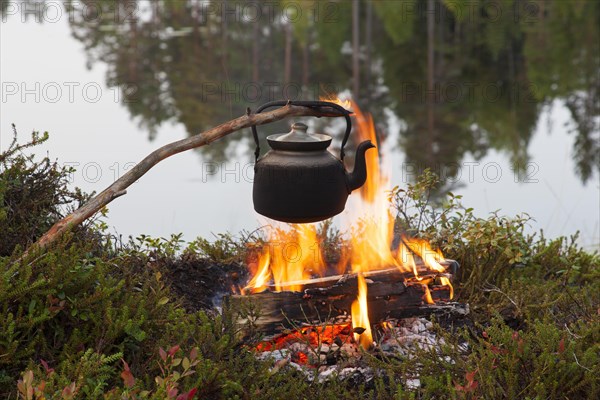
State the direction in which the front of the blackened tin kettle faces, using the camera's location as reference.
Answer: facing to the right of the viewer
